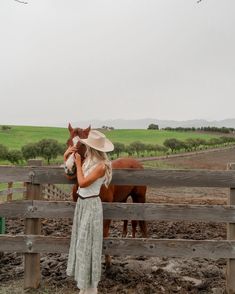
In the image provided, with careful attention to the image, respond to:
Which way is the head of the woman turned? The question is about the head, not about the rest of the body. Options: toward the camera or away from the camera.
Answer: away from the camera

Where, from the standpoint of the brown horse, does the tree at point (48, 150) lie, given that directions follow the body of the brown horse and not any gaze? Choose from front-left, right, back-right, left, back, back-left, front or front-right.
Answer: back-right

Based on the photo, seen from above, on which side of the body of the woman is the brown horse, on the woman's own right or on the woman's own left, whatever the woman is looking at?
on the woman's own right

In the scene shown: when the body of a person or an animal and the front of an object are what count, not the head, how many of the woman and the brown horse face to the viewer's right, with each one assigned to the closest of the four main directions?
0

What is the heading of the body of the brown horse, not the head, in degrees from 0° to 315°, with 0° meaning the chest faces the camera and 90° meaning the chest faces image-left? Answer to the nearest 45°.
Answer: approximately 45°

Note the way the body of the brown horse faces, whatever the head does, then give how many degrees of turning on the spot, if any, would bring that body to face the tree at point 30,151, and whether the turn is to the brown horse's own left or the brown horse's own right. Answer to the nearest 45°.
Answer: approximately 135° to the brown horse's own right
